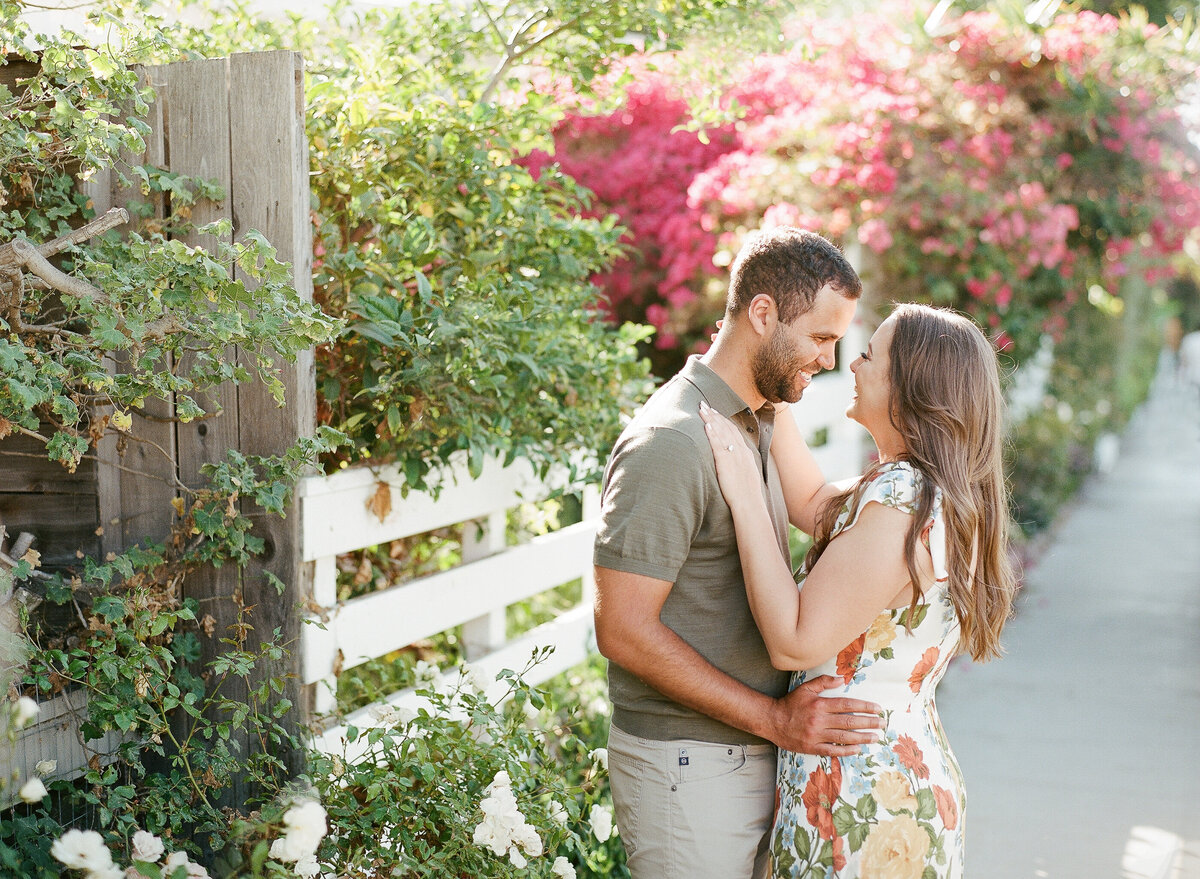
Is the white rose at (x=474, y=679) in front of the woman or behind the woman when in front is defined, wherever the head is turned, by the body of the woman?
in front

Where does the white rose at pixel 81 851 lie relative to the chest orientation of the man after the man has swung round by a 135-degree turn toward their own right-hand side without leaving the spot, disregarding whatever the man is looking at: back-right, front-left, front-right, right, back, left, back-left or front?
front

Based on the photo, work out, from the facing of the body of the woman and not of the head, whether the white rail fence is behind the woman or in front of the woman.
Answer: in front

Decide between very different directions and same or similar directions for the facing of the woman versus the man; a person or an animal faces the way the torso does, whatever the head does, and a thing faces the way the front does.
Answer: very different directions

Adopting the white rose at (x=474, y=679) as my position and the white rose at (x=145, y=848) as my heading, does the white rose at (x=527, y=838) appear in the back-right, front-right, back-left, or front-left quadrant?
front-left

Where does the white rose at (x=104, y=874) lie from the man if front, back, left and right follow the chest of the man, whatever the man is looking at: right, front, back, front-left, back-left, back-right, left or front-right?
back-right

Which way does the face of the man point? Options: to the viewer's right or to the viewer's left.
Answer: to the viewer's right

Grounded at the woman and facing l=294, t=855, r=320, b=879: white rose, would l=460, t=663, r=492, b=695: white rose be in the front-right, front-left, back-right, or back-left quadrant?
front-right

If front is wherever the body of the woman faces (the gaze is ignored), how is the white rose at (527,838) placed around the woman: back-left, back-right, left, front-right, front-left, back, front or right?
front-left

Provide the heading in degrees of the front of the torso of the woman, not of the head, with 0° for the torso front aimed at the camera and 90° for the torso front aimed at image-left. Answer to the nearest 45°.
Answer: approximately 90°

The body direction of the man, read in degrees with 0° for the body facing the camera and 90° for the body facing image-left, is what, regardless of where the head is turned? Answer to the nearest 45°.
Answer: approximately 270°

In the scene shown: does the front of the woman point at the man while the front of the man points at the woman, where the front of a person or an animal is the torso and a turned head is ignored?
yes

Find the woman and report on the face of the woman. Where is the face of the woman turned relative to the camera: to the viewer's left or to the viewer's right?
to the viewer's left
